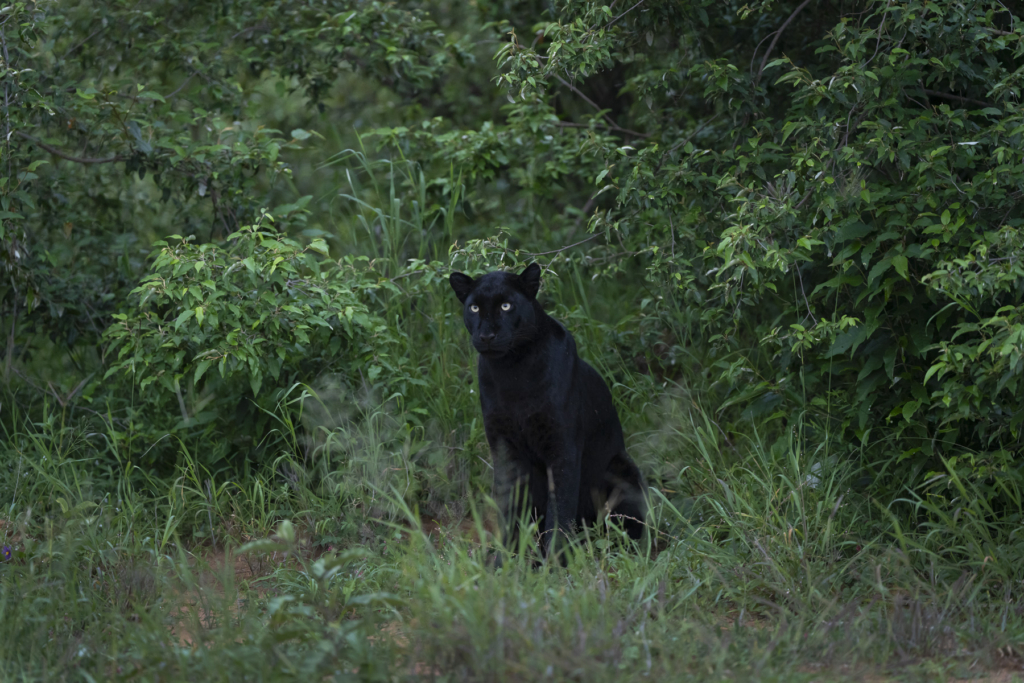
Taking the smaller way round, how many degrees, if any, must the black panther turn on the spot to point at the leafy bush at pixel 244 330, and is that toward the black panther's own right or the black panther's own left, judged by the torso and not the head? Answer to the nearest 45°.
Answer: approximately 90° to the black panther's own right

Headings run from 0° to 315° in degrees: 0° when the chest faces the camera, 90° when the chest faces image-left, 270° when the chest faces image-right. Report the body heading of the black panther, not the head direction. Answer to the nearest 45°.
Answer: approximately 45°
